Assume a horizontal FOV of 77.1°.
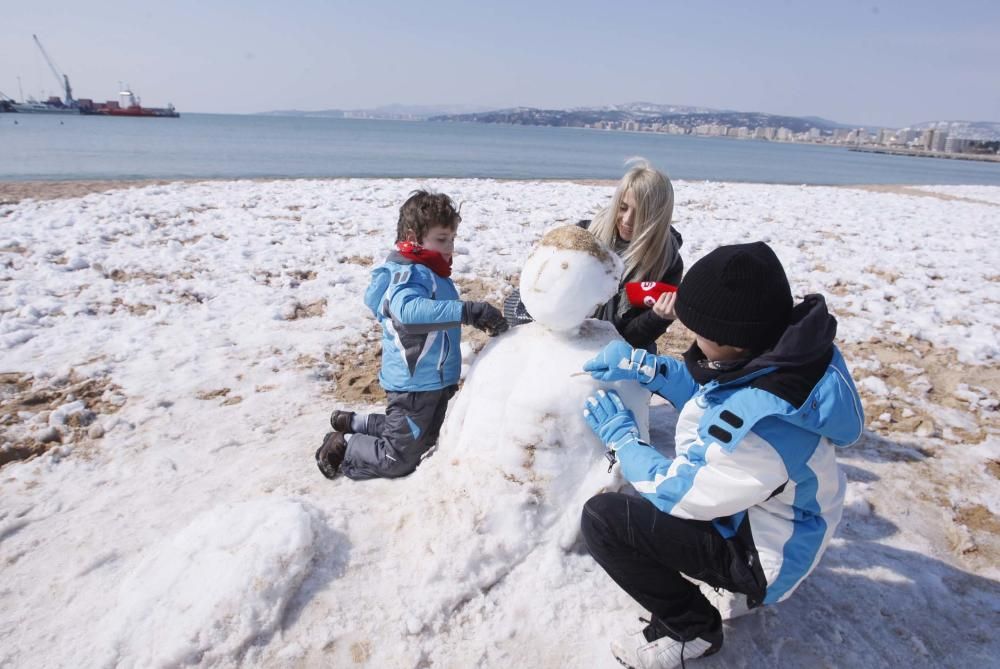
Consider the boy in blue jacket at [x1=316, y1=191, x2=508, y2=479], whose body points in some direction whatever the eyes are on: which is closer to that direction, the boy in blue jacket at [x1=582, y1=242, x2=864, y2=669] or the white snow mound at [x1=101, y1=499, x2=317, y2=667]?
the boy in blue jacket

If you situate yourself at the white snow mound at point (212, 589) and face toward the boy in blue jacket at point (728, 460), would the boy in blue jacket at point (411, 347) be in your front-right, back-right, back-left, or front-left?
front-left

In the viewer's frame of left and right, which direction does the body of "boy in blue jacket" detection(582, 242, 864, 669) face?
facing to the left of the viewer

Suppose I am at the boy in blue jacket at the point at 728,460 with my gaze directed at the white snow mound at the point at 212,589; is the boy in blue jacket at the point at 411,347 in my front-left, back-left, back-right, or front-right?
front-right

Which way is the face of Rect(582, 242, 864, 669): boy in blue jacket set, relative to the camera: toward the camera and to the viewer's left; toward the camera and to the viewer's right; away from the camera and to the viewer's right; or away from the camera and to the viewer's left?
away from the camera and to the viewer's left

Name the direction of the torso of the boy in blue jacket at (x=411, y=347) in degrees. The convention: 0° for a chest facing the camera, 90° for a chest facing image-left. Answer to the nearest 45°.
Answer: approximately 270°

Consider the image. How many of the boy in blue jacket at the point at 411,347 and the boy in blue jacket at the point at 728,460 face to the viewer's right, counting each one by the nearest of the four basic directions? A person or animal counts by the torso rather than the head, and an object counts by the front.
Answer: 1

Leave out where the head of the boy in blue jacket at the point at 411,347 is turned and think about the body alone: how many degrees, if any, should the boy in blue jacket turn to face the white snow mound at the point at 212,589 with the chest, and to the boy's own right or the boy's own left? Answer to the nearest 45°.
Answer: approximately 135° to the boy's own right

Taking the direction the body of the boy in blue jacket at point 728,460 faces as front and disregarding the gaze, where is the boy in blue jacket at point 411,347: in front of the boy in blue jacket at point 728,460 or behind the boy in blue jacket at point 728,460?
in front

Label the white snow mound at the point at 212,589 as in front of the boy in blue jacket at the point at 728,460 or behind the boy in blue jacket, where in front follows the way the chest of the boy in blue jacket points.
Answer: in front

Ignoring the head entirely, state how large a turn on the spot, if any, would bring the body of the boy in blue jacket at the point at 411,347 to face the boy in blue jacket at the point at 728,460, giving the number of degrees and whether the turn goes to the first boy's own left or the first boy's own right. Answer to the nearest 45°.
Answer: approximately 45° to the first boy's own right
